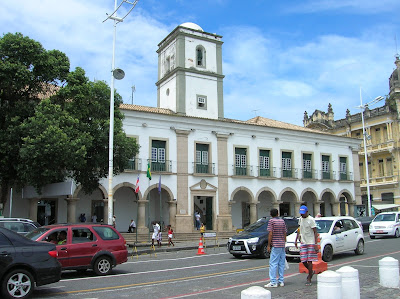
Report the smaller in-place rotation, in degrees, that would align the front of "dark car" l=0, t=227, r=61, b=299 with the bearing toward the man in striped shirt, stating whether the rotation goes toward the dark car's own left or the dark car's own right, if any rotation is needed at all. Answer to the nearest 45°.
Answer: approximately 180°

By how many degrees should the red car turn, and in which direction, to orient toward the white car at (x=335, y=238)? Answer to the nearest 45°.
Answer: approximately 180°

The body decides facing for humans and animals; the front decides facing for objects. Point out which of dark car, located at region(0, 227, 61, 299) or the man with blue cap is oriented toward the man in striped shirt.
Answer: the man with blue cap

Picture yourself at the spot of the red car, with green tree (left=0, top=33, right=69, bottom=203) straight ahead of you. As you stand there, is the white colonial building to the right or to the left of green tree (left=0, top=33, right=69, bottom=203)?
right

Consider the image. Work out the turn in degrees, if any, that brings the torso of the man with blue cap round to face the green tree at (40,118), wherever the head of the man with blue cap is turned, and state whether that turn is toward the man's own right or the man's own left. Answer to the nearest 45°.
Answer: approximately 90° to the man's own right

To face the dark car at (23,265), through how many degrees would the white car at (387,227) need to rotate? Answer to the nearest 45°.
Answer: approximately 45° to its left

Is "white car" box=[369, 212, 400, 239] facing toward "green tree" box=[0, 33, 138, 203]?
yes

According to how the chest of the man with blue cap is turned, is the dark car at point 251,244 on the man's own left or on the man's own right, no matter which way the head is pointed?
on the man's own right

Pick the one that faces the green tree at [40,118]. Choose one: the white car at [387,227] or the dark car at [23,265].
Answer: the white car
